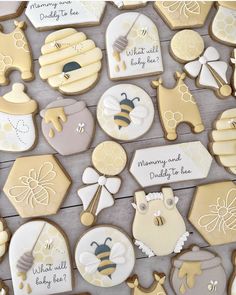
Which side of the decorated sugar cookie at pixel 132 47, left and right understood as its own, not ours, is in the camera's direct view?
front

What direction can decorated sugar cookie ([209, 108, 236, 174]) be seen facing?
toward the camera

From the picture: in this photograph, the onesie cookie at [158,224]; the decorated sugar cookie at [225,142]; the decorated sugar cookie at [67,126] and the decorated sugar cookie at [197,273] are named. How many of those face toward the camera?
4

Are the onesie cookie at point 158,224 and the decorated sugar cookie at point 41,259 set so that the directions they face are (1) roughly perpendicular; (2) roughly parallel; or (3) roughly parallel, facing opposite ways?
roughly parallel

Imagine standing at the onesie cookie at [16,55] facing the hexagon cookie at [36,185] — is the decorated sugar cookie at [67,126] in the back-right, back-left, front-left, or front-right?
front-left

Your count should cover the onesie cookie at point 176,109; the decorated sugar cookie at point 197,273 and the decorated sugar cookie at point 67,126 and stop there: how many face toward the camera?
3

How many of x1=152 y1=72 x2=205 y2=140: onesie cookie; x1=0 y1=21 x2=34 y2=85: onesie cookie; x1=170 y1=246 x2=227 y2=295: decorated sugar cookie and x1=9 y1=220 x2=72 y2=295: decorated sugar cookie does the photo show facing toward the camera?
4
